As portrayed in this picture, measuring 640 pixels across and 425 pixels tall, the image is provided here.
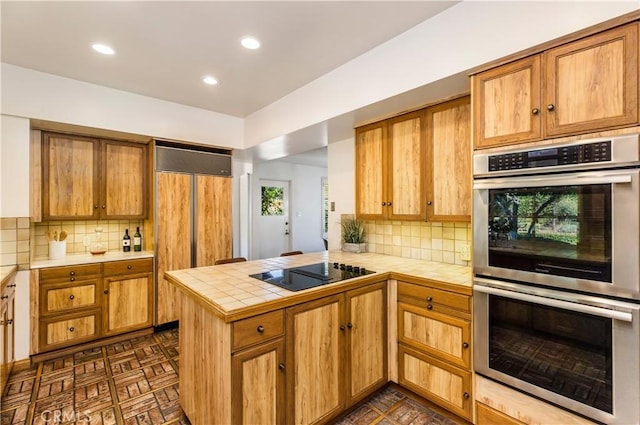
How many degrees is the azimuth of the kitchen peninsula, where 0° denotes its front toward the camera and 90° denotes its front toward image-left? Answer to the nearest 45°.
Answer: approximately 315°

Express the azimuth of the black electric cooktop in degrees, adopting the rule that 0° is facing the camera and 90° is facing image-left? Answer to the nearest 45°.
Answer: approximately 315°

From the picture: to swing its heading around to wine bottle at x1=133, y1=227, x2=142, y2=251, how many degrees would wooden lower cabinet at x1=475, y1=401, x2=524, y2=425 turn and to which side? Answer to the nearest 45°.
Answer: approximately 45° to its right

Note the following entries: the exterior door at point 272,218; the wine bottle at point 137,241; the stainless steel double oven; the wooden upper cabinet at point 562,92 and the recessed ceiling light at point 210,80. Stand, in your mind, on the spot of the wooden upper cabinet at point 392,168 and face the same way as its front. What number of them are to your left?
2

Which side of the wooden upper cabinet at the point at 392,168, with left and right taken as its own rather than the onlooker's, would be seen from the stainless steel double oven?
left

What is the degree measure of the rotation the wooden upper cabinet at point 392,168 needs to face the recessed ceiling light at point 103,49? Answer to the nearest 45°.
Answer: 0° — it already faces it

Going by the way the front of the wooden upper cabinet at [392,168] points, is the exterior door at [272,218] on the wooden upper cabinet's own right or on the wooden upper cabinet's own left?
on the wooden upper cabinet's own right

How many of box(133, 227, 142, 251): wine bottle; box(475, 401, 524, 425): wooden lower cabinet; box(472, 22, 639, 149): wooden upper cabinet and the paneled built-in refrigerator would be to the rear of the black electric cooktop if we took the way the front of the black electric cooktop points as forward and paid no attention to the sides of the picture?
2

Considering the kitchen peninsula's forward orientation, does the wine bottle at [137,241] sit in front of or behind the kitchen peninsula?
behind

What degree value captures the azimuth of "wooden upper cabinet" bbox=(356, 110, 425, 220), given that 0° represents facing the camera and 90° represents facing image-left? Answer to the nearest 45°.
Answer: approximately 45°

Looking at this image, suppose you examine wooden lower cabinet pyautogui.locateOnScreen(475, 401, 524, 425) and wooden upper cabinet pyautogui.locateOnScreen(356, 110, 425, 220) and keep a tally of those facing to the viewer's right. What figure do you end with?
0

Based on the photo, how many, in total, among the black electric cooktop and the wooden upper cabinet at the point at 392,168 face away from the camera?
0
